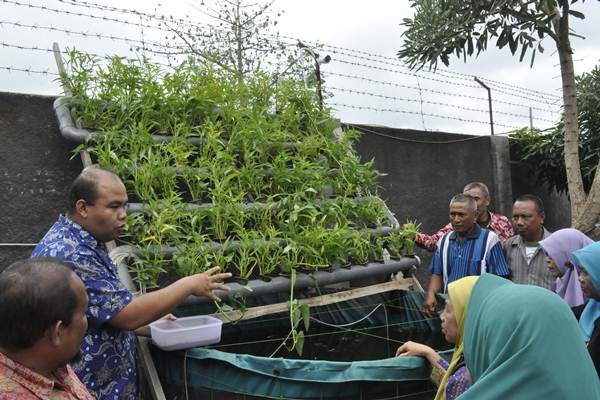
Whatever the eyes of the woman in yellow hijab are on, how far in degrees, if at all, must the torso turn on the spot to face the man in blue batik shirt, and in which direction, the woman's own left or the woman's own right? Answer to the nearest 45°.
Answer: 0° — they already face them

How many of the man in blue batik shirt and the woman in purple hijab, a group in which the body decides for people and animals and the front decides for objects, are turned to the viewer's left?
1

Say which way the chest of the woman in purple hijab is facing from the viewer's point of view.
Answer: to the viewer's left

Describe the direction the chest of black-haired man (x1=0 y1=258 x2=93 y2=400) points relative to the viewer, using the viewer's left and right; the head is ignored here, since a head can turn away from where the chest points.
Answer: facing away from the viewer and to the right of the viewer

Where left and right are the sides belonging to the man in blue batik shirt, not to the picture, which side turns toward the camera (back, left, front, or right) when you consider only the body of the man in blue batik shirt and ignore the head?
right

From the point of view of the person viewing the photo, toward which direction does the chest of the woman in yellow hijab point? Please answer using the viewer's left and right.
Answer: facing to the left of the viewer

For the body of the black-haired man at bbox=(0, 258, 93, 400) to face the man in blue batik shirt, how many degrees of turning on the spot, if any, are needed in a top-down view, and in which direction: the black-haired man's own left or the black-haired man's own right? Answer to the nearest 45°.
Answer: approximately 45° to the black-haired man's own left

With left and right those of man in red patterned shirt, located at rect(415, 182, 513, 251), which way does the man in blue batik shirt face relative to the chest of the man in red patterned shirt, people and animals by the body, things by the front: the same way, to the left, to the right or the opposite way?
the opposite way

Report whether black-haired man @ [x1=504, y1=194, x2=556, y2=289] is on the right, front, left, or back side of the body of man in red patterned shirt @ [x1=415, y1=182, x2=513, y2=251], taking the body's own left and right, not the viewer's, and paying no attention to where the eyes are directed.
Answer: left
